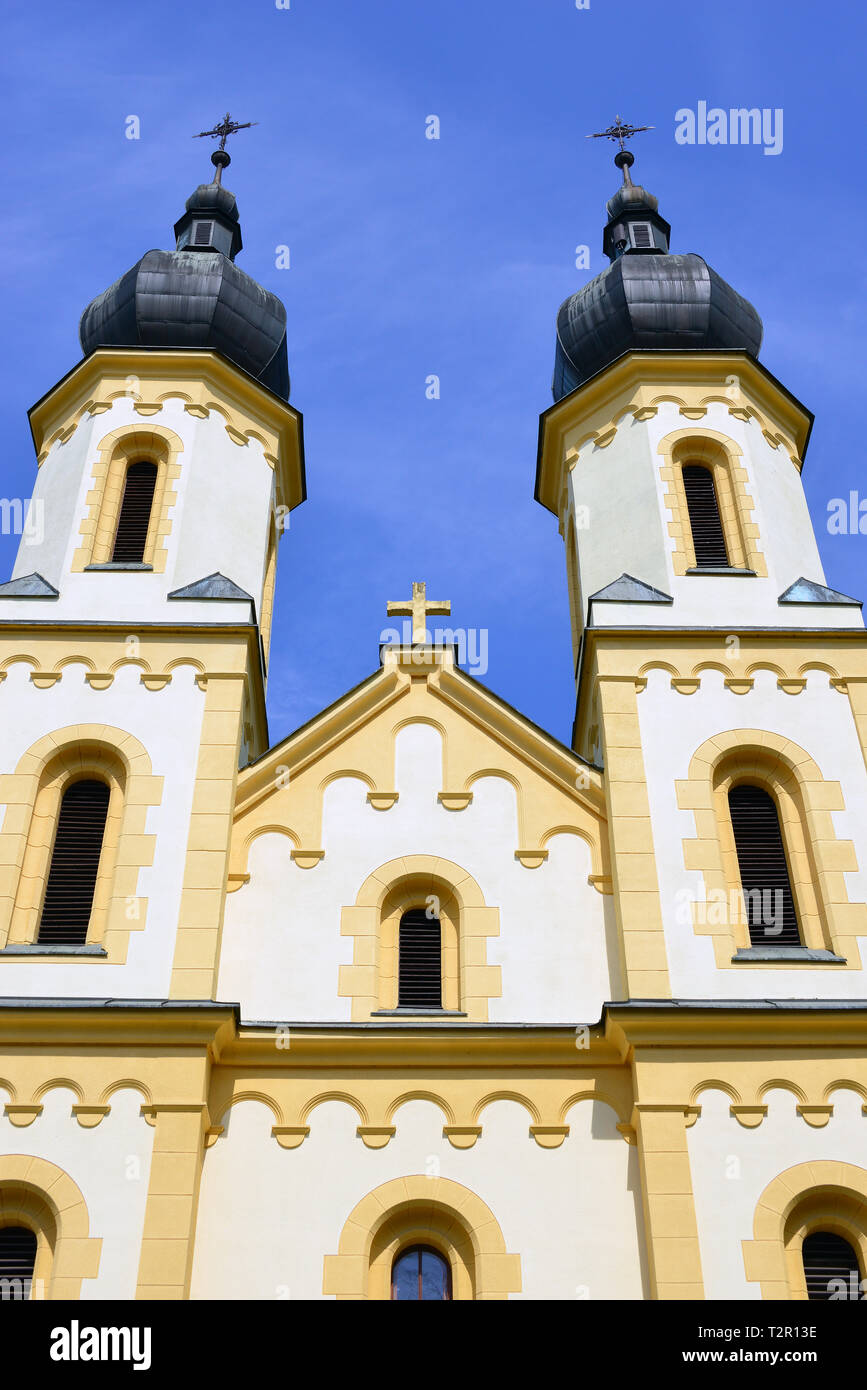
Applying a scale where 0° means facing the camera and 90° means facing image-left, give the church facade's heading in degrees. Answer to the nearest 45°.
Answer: approximately 0°
